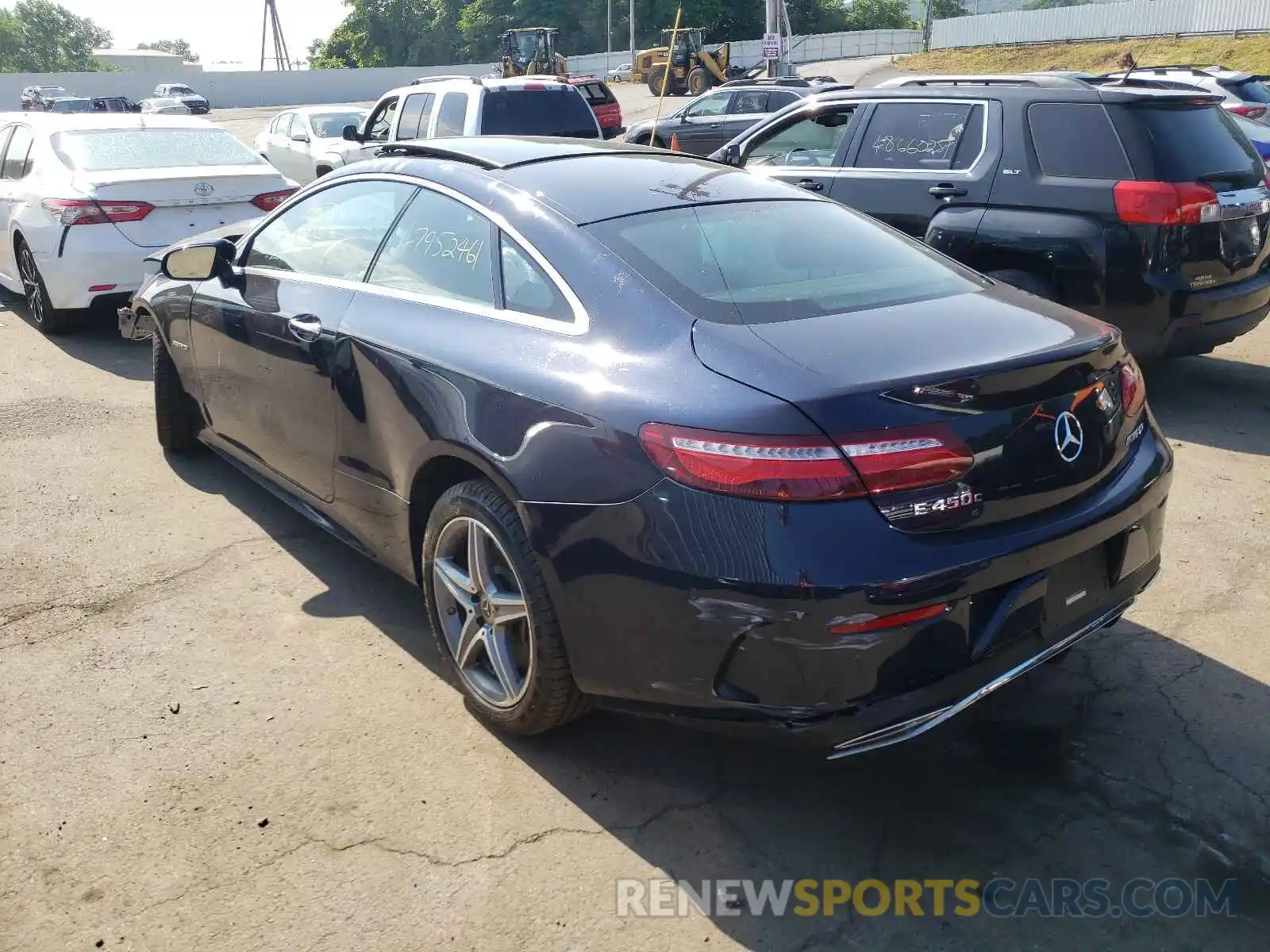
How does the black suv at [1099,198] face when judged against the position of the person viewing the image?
facing away from the viewer and to the left of the viewer

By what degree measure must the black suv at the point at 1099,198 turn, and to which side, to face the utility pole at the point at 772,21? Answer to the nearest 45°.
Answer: approximately 45° to its right

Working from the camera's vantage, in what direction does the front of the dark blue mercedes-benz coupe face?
facing away from the viewer and to the left of the viewer

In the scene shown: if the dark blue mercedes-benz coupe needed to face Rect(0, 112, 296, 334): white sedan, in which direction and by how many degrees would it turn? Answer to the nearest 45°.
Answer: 0° — it already faces it

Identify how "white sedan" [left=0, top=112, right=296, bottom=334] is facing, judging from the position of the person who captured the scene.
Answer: facing away from the viewer and to the left of the viewer

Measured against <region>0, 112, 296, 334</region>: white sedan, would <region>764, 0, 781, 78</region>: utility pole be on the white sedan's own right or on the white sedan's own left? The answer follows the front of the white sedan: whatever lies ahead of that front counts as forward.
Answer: on the white sedan's own right

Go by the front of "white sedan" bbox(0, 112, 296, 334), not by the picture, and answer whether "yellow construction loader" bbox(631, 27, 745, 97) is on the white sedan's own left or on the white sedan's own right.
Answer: on the white sedan's own right

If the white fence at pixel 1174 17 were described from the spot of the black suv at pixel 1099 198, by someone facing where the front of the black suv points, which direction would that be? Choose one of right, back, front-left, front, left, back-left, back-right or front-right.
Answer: front-right
